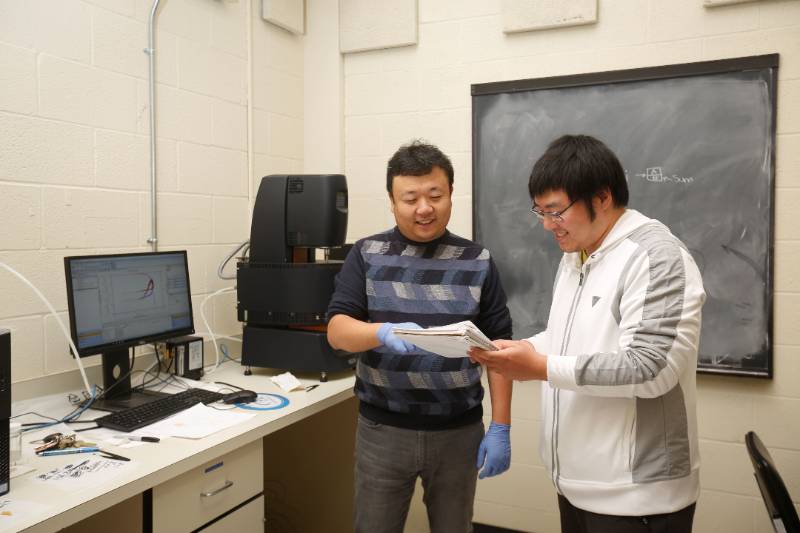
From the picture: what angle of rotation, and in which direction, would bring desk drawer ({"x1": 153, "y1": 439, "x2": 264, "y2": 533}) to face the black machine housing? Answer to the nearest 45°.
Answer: approximately 90° to its left

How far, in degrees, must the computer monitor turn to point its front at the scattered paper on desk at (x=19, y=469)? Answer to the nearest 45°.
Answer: approximately 90° to its right

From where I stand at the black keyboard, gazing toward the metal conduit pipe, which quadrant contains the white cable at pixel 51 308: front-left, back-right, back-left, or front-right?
front-left

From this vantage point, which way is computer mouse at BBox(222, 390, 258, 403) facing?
to the viewer's left

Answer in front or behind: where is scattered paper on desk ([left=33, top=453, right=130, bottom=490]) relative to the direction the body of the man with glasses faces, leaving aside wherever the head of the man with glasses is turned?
in front

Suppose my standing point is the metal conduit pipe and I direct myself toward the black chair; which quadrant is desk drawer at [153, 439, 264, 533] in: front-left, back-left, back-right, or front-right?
front-right

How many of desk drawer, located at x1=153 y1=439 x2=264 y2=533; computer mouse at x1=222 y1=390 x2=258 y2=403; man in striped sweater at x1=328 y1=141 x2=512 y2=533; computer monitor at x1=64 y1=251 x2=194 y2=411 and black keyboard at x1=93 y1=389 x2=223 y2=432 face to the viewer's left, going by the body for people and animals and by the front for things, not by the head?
1

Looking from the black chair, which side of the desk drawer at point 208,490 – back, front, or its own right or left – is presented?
front

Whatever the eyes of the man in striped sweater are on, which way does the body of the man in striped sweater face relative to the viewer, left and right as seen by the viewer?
facing the viewer

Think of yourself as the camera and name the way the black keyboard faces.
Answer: facing the viewer and to the right of the viewer
